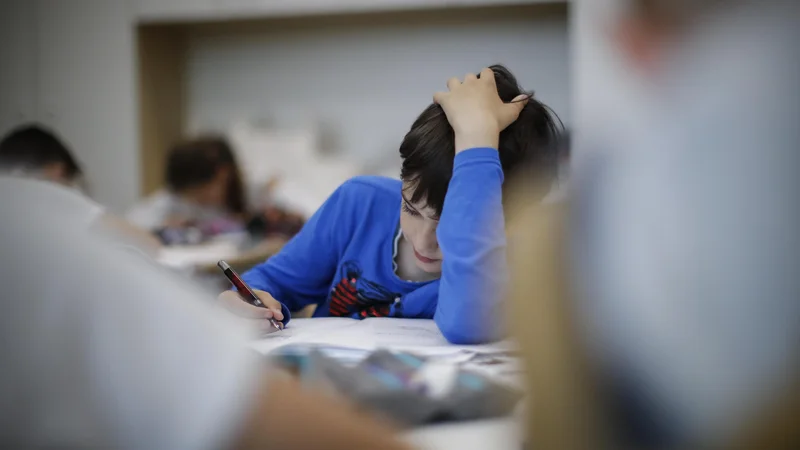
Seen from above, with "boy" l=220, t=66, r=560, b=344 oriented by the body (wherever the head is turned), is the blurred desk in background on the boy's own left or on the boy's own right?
on the boy's own right

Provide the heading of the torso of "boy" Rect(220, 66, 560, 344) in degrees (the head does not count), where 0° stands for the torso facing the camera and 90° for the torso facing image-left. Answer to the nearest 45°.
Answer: approximately 45°

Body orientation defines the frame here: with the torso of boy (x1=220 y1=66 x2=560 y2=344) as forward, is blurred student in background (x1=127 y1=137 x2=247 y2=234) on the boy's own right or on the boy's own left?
on the boy's own right
